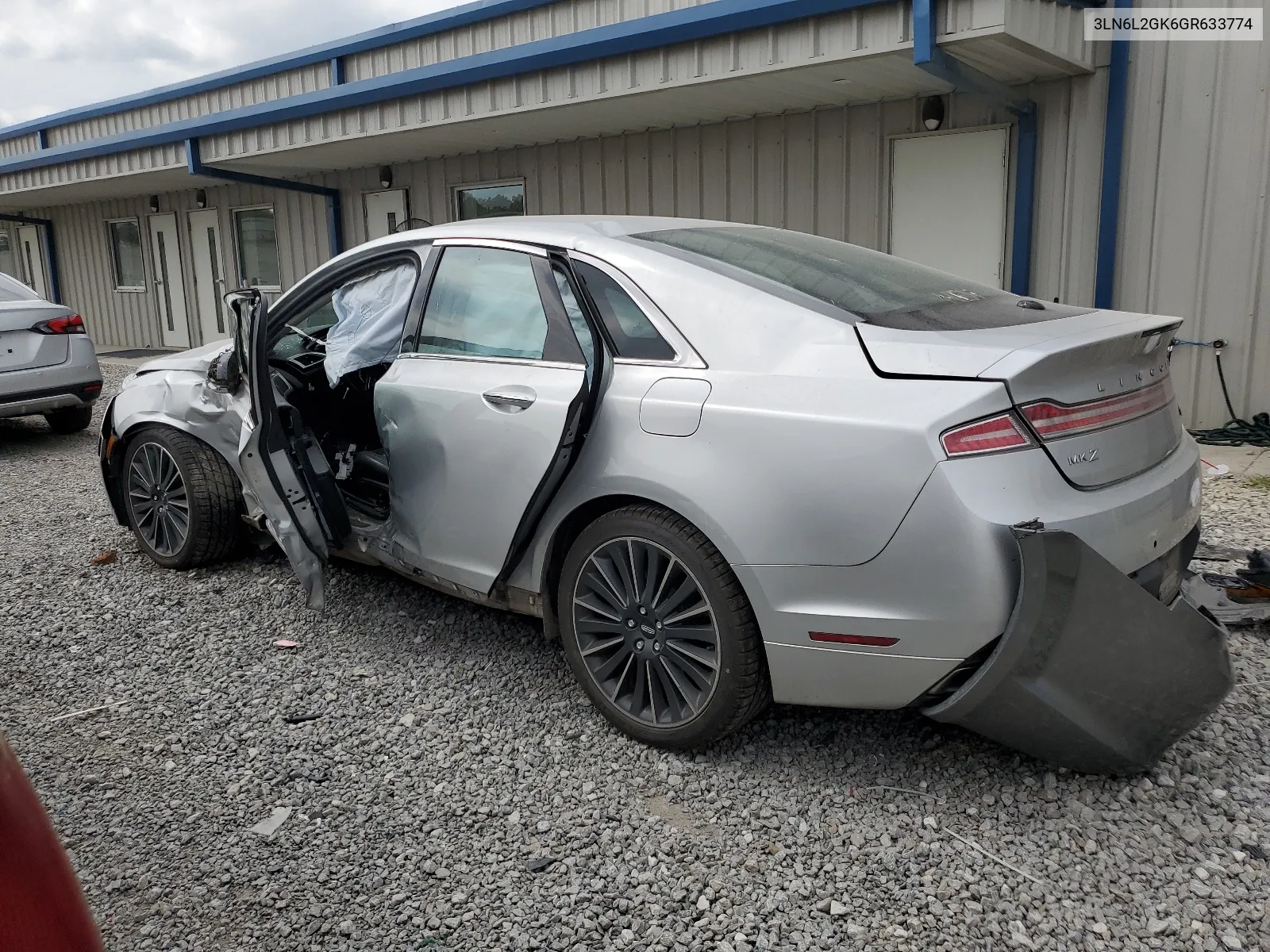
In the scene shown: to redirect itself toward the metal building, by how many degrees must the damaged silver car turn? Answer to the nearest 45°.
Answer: approximately 45° to its right

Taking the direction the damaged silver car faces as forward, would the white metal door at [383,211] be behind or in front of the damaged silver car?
in front

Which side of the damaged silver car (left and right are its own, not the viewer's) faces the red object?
left

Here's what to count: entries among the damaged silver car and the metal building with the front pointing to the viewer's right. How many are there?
0

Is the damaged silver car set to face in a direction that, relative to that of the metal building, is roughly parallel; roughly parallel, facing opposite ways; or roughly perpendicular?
roughly perpendicular

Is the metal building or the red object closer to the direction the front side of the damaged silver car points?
the metal building

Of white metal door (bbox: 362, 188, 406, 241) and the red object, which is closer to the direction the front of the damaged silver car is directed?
the white metal door

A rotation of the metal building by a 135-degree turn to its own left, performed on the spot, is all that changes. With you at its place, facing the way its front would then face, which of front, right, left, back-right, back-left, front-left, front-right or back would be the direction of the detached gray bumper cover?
right

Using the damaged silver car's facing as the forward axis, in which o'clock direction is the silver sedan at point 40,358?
The silver sedan is roughly at 12 o'clock from the damaged silver car.

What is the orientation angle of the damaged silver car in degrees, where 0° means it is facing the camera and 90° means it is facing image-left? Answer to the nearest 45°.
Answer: approximately 135°

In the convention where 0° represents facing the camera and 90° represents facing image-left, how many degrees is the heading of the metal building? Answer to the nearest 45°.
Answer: approximately 45°
